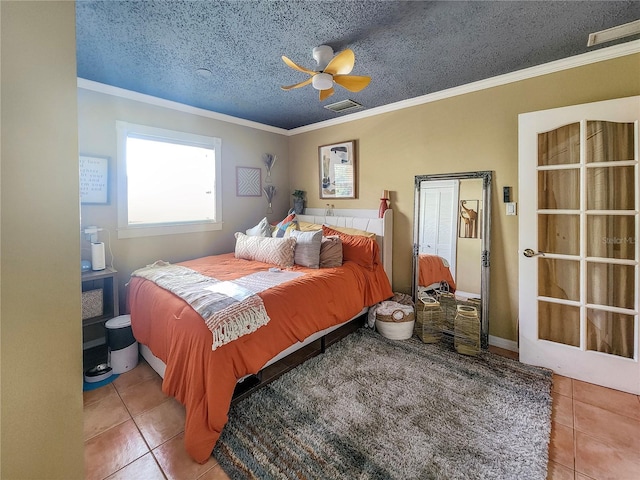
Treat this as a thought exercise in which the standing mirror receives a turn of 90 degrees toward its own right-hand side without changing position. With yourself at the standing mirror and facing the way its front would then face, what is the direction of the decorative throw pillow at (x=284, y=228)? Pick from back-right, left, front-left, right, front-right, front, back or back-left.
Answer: front-left

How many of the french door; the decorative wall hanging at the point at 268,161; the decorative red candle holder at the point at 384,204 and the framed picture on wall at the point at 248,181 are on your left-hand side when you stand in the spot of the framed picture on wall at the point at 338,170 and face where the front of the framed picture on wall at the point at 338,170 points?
2

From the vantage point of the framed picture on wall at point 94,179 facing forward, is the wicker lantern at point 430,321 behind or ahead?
ahead

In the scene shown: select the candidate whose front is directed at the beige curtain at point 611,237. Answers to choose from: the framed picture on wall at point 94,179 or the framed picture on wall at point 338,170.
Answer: the framed picture on wall at point 94,179

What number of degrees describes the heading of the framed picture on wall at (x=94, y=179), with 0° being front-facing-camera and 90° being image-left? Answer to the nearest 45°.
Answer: approximately 315°

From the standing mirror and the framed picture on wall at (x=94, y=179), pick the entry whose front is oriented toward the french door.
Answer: the framed picture on wall

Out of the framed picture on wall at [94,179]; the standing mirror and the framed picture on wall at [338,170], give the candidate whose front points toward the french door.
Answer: the framed picture on wall at [94,179]

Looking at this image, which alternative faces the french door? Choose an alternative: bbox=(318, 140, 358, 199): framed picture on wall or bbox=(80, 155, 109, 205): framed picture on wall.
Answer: bbox=(80, 155, 109, 205): framed picture on wall

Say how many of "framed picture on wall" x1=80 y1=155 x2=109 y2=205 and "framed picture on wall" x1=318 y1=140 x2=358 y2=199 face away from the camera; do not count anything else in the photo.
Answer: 0

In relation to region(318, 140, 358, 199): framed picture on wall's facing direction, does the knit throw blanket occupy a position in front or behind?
in front

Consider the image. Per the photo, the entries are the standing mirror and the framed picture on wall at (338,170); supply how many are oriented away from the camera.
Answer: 0

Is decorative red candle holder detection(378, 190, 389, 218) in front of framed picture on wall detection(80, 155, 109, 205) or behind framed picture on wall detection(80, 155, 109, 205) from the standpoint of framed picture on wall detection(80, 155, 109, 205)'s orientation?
in front

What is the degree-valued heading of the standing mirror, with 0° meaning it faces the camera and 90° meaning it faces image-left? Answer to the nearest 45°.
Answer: approximately 45°
